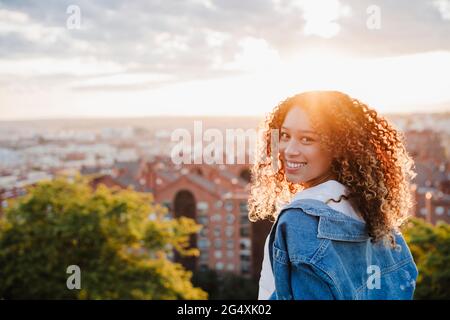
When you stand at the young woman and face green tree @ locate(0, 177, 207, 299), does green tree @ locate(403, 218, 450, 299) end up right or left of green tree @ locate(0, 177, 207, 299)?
right

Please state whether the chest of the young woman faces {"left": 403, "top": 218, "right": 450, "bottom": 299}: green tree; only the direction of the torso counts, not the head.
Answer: no

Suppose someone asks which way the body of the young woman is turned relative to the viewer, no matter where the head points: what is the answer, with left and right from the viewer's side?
facing away from the viewer and to the left of the viewer

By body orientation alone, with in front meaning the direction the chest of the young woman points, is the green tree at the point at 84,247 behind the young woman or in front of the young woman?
in front
